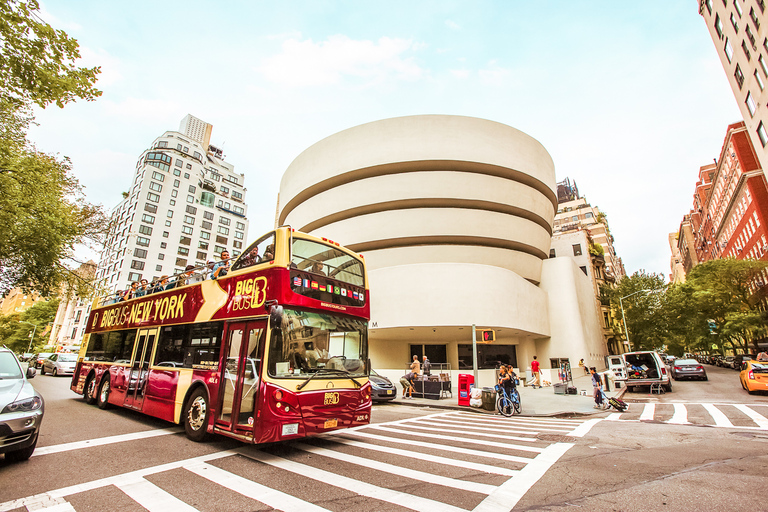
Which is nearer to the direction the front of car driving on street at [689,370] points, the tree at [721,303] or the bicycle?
the tree

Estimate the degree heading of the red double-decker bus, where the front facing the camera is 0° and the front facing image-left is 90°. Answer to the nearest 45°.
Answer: approximately 315°

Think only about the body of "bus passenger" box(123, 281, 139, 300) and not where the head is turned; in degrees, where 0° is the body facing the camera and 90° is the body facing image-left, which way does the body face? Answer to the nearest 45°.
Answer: approximately 315°

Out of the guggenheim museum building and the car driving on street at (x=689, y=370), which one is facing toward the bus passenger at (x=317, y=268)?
the guggenheim museum building

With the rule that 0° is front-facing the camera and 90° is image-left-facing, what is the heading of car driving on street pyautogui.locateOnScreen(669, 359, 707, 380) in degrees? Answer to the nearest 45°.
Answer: approximately 180°

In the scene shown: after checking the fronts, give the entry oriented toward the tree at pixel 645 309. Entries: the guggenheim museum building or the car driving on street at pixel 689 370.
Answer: the car driving on street

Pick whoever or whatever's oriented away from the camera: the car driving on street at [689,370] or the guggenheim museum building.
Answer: the car driving on street

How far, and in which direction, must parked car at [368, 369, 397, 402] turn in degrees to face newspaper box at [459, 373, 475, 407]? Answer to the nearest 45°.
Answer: approximately 45° to its left

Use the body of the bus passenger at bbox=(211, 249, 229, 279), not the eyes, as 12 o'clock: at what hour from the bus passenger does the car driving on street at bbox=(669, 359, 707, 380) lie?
The car driving on street is roughly at 10 o'clock from the bus passenger.

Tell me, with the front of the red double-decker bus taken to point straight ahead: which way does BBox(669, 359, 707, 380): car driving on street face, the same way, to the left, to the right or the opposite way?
to the left

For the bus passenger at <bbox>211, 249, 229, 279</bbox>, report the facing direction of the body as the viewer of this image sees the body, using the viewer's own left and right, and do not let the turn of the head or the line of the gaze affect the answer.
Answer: facing the viewer and to the right of the viewer

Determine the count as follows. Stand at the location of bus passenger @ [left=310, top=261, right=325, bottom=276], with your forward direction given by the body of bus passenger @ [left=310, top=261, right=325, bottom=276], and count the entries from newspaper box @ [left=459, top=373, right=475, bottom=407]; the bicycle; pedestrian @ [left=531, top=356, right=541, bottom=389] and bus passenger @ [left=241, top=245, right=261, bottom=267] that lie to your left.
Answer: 3

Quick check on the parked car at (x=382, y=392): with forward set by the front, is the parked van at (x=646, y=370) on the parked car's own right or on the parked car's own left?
on the parked car's own left
